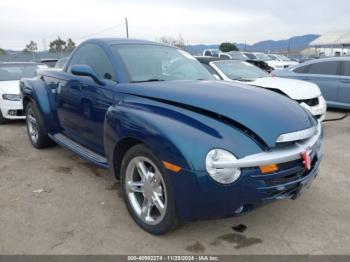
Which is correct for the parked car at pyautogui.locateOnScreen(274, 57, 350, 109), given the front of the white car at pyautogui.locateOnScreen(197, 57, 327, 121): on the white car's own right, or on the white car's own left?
on the white car's own left

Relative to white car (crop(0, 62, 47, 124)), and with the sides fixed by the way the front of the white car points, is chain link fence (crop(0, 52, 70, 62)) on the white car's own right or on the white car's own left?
on the white car's own left

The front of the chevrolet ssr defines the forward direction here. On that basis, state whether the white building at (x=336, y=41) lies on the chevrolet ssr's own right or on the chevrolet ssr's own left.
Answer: on the chevrolet ssr's own left

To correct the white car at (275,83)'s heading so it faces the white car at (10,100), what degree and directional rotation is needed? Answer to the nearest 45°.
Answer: approximately 135° to its right

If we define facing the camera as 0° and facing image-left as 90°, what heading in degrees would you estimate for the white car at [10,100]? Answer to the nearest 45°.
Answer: approximately 315°

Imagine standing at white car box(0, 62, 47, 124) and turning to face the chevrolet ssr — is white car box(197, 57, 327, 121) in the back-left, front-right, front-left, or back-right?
front-left

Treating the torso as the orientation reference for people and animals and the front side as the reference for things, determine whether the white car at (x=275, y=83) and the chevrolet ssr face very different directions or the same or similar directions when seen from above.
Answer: same or similar directions

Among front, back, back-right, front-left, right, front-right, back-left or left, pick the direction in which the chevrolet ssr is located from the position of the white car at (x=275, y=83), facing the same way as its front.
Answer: front-right

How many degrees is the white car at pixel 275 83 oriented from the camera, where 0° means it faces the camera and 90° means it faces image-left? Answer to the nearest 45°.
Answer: approximately 315°

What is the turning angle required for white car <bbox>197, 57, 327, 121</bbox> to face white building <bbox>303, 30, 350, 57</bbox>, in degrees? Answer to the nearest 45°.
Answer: approximately 135° to its left

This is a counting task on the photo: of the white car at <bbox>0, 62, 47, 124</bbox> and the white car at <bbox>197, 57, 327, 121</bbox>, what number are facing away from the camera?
0

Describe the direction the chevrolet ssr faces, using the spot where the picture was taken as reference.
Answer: facing the viewer and to the right of the viewer

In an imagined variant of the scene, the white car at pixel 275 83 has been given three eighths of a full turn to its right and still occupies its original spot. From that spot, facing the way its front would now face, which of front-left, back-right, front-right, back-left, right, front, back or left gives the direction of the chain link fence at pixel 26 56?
front-right

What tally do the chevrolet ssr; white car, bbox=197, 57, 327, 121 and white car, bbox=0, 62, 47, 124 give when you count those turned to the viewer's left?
0
